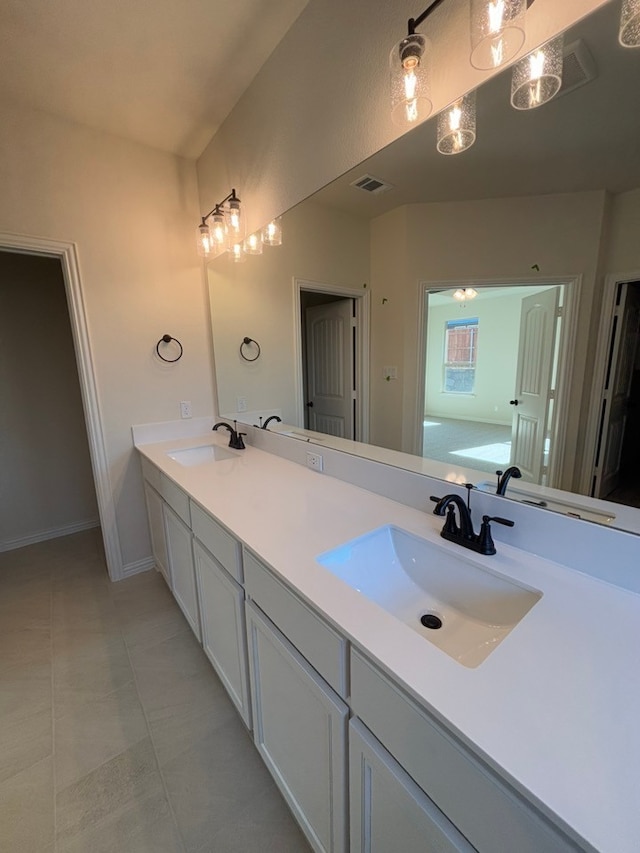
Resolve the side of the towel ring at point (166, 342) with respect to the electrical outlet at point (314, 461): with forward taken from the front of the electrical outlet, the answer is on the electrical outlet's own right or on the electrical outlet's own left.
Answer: on the electrical outlet's own right

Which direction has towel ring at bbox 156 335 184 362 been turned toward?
toward the camera

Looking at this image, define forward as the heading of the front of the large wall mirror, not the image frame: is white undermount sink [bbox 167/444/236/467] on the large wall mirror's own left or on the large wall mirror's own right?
on the large wall mirror's own right

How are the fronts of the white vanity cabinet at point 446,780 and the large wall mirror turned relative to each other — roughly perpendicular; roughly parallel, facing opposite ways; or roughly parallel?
roughly parallel

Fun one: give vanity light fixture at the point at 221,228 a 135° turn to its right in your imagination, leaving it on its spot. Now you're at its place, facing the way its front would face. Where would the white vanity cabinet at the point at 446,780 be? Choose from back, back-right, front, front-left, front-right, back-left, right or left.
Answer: back

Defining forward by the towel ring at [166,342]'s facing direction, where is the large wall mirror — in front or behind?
in front

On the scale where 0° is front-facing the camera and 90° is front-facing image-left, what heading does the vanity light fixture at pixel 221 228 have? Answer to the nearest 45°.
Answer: approximately 45°

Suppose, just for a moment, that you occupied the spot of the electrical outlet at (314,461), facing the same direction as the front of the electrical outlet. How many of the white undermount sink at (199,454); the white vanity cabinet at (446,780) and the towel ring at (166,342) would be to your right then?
2

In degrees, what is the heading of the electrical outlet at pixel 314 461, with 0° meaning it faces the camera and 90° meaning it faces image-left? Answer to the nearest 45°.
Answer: approximately 45°

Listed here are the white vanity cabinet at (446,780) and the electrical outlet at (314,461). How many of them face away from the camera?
0

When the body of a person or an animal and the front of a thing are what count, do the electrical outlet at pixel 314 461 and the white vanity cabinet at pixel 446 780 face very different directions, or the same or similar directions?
same or similar directions

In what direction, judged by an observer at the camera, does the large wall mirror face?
facing the viewer and to the left of the viewer

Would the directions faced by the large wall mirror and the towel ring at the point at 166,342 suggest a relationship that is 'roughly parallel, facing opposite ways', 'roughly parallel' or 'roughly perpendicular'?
roughly perpendicular
